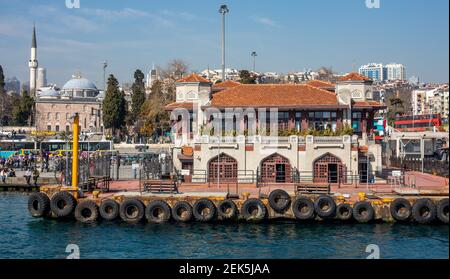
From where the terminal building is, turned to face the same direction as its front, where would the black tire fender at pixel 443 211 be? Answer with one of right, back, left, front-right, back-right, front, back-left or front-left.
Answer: front-left

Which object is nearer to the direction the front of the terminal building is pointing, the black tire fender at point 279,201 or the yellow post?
the black tire fender

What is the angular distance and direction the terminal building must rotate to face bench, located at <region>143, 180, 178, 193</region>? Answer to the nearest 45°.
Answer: approximately 45° to its right

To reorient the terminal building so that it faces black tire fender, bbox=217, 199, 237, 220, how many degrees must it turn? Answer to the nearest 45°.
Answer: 0° — it already faces it

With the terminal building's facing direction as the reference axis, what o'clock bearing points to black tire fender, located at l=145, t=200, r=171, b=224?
The black tire fender is roughly at 1 o'clock from the terminal building.

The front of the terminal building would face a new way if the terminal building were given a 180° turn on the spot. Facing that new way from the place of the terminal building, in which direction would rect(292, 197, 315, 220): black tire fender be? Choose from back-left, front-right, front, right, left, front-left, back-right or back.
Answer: back

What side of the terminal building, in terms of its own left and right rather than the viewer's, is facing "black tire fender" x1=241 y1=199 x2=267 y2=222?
front

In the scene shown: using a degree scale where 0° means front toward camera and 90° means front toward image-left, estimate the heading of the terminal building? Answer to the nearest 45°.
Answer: approximately 0°

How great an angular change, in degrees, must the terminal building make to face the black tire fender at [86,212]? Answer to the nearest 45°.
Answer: approximately 45° to its right

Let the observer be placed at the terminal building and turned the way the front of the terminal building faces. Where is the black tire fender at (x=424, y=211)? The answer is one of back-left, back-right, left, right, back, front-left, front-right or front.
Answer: front-left

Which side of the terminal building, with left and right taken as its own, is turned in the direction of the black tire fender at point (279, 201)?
front

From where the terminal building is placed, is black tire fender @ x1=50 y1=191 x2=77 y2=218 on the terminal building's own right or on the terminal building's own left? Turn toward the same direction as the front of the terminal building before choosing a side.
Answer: on the terminal building's own right
